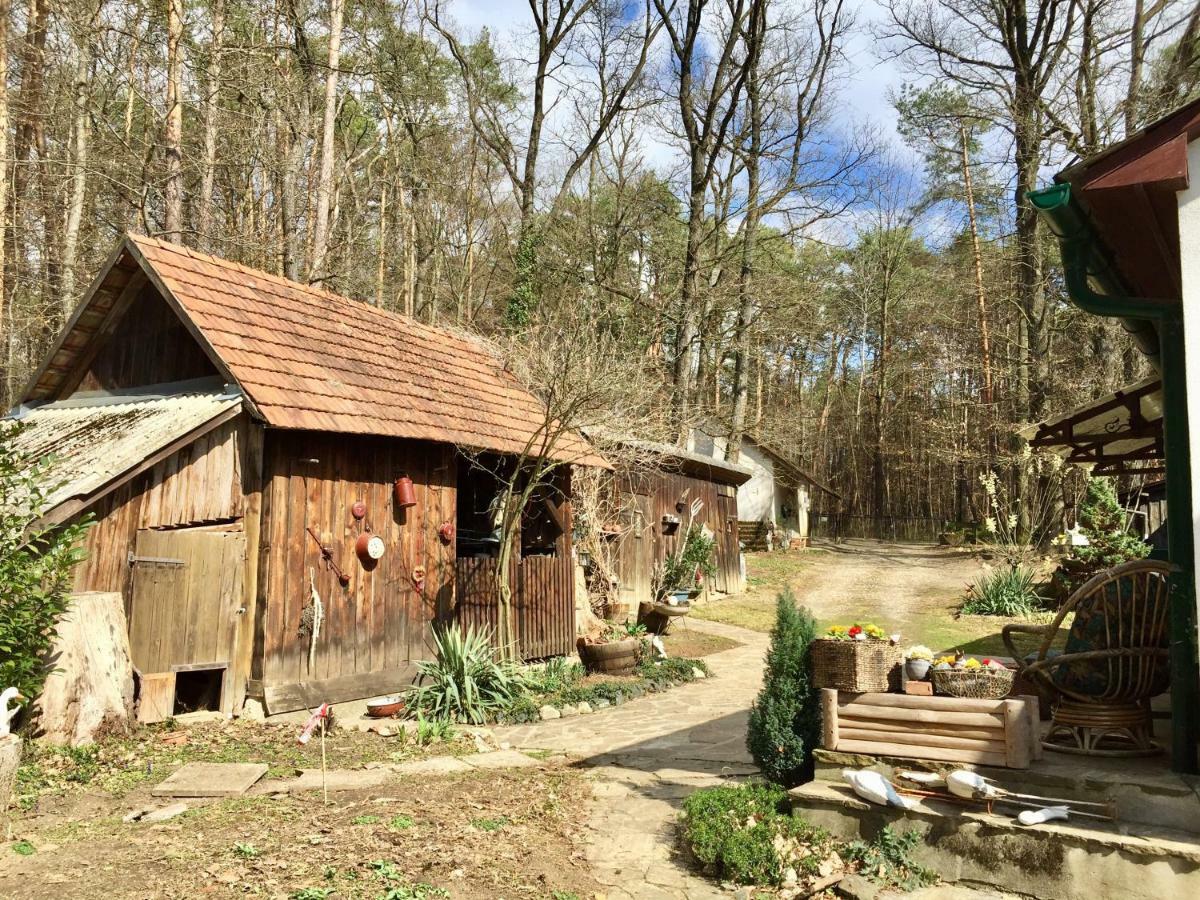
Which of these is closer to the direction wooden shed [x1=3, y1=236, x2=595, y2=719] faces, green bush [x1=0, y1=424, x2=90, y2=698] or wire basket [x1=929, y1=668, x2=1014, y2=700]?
the wire basket

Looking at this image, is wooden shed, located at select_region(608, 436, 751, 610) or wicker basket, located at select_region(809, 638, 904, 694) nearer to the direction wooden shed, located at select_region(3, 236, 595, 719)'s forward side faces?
the wicker basket

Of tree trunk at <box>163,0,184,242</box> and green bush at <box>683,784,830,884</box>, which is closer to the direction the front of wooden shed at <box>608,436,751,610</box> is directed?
the green bush

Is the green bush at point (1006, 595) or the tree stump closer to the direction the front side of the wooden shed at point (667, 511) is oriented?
the green bush

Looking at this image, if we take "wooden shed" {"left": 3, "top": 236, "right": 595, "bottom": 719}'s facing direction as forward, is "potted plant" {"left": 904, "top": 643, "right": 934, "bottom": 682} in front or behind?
in front

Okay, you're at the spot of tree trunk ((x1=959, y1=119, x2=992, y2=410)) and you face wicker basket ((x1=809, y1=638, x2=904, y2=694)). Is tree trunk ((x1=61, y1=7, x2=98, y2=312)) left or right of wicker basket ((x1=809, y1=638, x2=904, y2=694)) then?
right

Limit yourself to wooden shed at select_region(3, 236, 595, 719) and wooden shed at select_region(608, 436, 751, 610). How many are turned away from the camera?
0

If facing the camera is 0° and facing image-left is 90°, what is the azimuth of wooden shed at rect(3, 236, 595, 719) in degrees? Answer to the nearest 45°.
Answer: approximately 315°

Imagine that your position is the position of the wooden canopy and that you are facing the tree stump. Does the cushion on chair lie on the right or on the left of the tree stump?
left

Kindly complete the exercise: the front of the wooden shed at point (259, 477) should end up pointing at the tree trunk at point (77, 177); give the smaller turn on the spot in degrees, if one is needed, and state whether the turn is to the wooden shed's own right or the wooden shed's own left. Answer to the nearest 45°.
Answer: approximately 180°

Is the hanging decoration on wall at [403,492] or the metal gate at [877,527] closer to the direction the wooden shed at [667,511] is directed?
the hanging decoration on wall

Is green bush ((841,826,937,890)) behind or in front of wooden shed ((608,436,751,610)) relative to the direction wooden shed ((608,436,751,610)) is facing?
in front

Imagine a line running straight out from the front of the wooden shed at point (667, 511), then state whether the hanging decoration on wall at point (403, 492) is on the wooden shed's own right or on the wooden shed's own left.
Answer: on the wooden shed's own right

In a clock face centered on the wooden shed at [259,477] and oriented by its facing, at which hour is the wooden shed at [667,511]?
the wooden shed at [667,511] is roughly at 9 o'clock from the wooden shed at [259,477].
